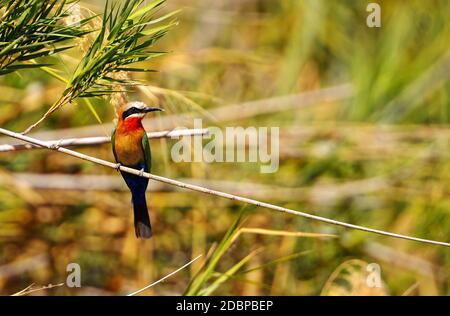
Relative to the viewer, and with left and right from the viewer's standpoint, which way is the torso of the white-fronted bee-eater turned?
facing the viewer
